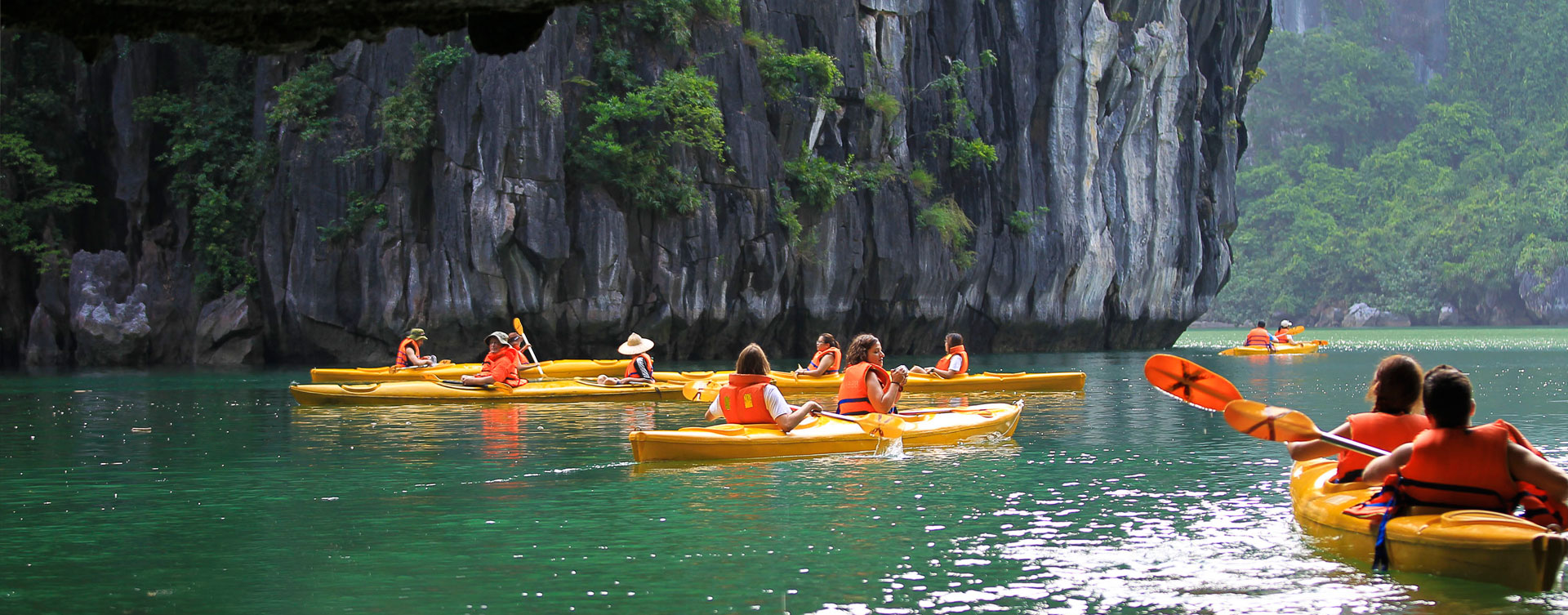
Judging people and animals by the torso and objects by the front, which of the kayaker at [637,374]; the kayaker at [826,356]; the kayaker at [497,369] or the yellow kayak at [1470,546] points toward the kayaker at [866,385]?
the yellow kayak

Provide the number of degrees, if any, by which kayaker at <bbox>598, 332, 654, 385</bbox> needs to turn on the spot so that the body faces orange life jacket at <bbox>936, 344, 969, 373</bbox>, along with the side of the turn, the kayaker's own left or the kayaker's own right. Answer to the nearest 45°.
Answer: approximately 180°

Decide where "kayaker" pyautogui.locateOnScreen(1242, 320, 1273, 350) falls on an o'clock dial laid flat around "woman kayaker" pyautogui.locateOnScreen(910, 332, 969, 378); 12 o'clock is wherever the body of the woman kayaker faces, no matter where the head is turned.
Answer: The kayaker is roughly at 4 o'clock from the woman kayaker.

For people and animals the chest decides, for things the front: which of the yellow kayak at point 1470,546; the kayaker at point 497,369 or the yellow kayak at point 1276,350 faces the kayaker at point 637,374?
the yellow kayak at point 1470,546

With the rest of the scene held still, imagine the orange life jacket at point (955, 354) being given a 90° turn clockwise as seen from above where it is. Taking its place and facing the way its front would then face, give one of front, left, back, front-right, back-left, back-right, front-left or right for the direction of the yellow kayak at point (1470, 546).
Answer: back

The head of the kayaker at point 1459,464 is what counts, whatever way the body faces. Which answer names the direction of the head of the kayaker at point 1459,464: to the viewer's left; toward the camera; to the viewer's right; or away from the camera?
away from the camera

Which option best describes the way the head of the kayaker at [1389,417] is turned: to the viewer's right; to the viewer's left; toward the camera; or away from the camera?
away from the camera

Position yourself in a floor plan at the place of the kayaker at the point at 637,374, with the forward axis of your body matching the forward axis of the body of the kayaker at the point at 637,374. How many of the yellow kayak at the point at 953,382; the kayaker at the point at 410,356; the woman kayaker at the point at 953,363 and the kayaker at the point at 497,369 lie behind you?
2

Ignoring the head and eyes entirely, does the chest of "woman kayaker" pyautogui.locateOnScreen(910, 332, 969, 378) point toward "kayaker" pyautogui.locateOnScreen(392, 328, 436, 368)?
yes

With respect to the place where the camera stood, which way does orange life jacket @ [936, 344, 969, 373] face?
facing to the left of the viewer

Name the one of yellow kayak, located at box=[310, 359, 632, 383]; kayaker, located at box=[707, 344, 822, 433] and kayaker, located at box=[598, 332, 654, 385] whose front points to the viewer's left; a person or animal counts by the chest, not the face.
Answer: kayaker, located at box=[598, 332, 654, 385]

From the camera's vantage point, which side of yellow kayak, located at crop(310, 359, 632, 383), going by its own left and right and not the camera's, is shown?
right
